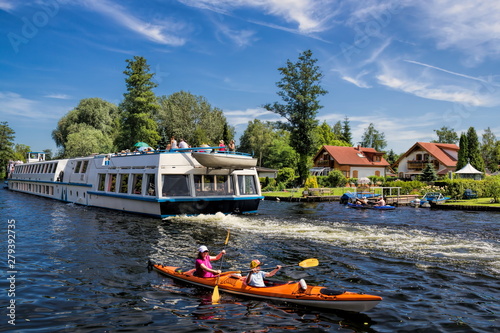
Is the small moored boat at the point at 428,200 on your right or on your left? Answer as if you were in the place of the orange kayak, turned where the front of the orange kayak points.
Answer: on your left

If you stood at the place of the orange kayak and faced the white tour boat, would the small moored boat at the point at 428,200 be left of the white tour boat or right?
right

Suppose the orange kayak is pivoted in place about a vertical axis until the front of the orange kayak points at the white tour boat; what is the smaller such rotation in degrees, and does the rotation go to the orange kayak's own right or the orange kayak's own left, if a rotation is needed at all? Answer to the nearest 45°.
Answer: approximately 180°

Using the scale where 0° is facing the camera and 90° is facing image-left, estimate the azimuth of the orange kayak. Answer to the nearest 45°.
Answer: approximately 315°
